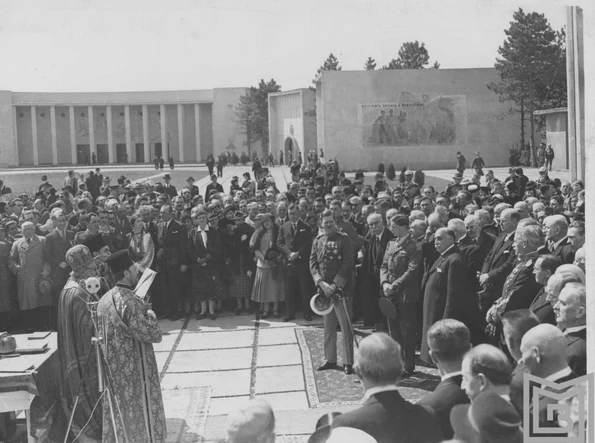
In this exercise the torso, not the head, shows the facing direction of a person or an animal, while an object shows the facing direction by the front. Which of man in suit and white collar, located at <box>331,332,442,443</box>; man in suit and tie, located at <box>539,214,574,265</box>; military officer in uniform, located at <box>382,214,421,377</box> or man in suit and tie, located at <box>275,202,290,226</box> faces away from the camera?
man in suit and white collar, located at <box>331,332,442,443</box>

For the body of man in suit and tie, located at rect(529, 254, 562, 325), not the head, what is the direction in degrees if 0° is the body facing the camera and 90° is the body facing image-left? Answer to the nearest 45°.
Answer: approximately 90°

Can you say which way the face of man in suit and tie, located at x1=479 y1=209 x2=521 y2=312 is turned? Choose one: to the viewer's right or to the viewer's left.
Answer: to the viewer's left

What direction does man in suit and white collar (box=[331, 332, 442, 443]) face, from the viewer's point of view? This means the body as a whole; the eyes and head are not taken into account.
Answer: away from the camera

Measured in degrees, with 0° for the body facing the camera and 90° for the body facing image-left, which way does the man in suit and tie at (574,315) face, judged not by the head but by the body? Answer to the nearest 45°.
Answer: approximately 90°

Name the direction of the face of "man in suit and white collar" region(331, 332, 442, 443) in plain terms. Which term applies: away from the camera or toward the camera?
away from the camera

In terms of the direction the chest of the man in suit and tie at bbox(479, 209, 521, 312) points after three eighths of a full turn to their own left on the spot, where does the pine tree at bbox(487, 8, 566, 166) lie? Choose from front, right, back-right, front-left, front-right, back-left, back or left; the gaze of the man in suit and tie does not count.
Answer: left

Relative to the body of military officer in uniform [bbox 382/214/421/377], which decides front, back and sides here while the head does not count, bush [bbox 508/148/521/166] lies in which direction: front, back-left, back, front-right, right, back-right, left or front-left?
back-right
